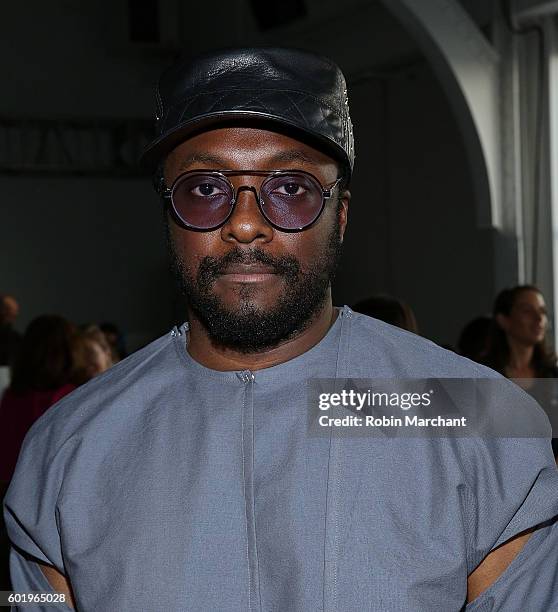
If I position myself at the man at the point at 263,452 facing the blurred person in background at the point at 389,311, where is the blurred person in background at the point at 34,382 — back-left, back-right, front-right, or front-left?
front-left

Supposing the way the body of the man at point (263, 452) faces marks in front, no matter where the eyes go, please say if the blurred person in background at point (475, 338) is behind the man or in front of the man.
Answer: behind

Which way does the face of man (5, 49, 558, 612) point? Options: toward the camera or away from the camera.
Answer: toward the camera

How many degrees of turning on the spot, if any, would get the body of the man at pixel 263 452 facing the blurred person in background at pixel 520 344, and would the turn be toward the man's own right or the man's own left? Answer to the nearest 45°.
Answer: approximately 180°

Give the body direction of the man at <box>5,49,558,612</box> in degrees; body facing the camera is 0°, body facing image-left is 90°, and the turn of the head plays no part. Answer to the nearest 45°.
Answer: approximately 0°

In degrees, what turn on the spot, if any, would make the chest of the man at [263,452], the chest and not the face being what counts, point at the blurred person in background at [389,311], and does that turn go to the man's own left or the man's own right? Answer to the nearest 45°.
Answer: approximately 180°

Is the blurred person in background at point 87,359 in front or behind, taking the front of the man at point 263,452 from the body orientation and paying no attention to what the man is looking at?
behind

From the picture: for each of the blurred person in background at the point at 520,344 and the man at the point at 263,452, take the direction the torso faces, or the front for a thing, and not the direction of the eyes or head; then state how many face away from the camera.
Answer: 0

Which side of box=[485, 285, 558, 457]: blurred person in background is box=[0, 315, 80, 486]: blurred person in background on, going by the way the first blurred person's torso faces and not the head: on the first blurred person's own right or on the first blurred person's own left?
on the first blurred person's own right

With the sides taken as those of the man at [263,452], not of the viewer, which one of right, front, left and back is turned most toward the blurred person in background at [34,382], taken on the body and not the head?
back

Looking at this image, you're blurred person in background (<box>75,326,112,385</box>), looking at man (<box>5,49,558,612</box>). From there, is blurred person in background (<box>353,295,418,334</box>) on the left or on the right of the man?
left
